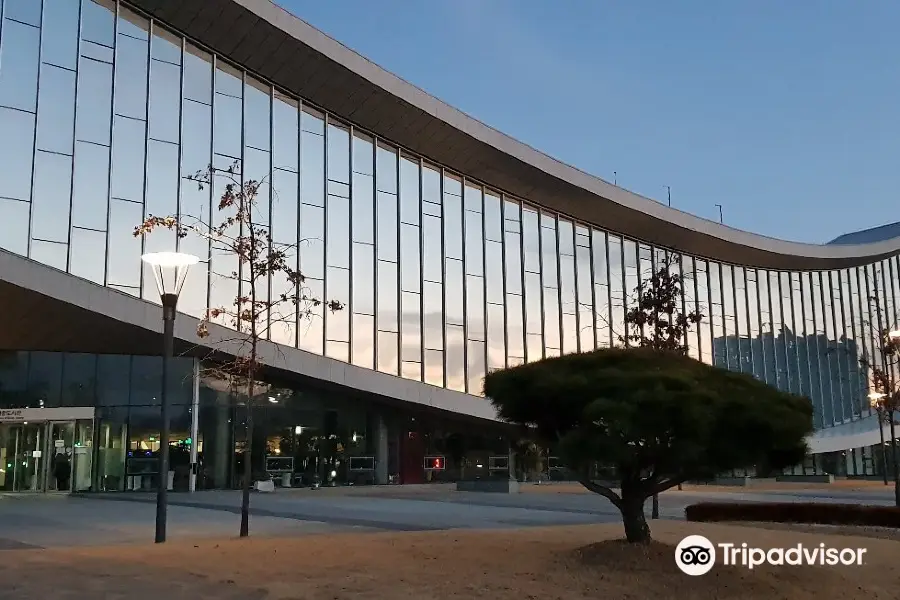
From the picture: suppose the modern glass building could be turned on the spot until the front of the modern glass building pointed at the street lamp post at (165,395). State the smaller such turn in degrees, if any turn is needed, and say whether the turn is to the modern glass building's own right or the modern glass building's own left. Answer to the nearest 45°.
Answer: approximately 45° to the modern glass building's own right

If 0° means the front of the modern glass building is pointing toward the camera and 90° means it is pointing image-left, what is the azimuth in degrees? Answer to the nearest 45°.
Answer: approximately 315°

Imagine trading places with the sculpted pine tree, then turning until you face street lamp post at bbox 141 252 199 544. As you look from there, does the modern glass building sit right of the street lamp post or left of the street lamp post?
right
